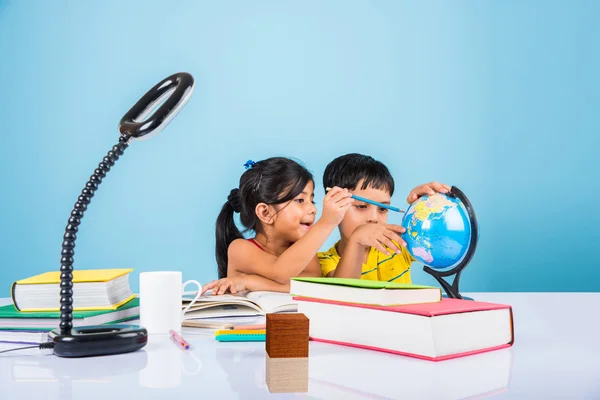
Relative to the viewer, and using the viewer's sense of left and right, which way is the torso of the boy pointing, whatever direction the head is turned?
facing the viewer and to the right of the viewer

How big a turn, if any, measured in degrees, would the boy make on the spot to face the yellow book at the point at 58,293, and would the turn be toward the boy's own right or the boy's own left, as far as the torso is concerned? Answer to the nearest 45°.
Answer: approximately 90° to the boy's own right

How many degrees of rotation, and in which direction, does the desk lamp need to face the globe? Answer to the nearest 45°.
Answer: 0° — it already faces it

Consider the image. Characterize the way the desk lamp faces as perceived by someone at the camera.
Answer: facing to the right of the viewer

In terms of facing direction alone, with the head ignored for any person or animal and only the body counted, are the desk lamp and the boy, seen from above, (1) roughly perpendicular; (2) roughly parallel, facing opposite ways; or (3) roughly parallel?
roughly perpendicular

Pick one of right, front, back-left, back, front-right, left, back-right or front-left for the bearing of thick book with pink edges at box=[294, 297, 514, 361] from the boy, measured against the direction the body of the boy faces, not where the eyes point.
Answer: front-right

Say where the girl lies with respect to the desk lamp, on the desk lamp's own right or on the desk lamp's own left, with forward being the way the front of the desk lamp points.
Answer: on the desk lamp's own left

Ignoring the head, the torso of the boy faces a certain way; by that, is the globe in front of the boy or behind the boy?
in front

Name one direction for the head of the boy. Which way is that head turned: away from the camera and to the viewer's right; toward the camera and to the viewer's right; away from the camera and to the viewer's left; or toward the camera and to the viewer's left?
toward the camera and to the viewer's right

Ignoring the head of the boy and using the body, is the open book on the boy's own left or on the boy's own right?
on the boy's own right
